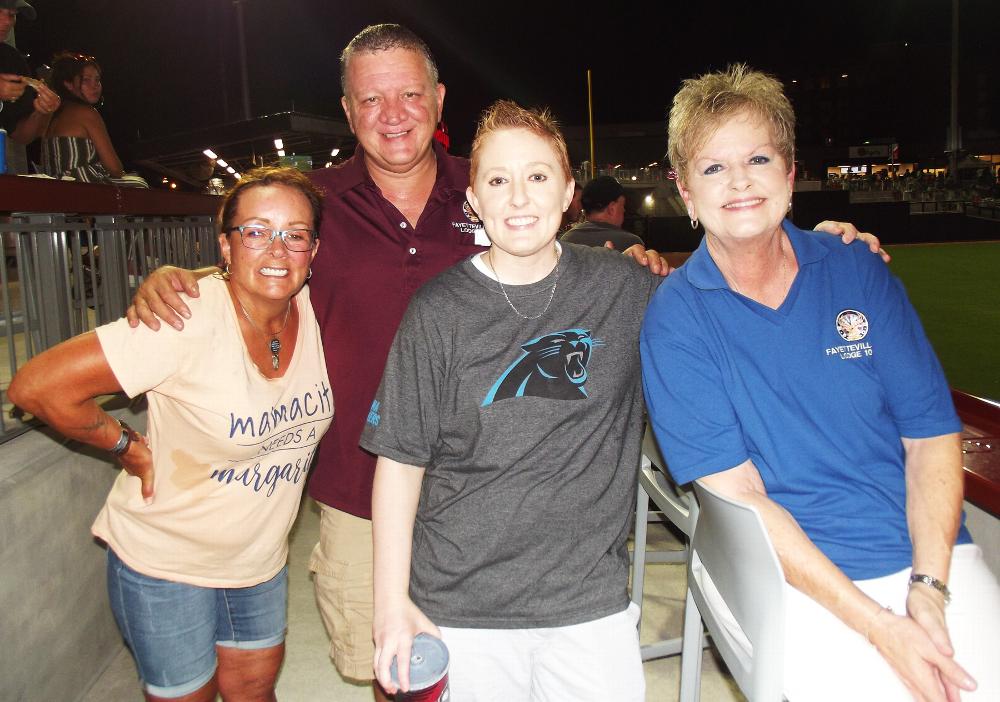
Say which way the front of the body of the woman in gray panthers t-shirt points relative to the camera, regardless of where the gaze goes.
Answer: toward the camera

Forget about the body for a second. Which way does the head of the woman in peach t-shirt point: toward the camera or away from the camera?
toward the camera

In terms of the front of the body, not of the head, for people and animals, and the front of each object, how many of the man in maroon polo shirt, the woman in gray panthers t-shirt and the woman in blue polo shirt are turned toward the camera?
3

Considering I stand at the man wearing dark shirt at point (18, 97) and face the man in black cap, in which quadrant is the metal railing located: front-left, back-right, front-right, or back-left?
front-right

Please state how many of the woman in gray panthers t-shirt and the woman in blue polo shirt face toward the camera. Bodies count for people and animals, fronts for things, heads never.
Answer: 2

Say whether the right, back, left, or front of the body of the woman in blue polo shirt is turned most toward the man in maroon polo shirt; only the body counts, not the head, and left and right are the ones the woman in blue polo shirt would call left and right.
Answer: right

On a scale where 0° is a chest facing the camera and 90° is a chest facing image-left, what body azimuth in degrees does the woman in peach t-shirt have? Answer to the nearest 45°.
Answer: approximately 315°

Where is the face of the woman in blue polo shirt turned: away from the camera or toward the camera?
toward the camera

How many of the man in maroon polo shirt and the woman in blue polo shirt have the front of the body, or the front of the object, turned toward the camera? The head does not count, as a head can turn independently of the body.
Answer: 2

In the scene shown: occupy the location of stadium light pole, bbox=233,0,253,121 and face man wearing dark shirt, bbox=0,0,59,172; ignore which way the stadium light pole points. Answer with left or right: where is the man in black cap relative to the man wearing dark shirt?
left

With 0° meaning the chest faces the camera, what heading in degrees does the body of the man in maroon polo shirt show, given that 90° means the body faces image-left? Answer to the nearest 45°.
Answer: approximately 0°

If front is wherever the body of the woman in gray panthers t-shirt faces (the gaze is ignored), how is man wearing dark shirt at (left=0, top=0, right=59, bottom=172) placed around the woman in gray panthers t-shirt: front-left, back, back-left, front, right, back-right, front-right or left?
back-right

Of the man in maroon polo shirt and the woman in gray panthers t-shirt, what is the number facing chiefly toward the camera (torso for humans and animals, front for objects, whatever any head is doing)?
2

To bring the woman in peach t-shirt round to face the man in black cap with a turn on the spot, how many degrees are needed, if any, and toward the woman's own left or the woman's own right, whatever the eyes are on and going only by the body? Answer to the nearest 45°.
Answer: approximately 90° to the woman's own left

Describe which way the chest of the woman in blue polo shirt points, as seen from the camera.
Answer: toward the camera

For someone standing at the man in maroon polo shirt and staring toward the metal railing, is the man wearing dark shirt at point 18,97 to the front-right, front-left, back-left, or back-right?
front-right
